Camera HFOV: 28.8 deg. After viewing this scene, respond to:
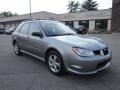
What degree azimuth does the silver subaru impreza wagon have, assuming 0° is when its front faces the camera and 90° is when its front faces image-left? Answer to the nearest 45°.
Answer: approximately 315°
